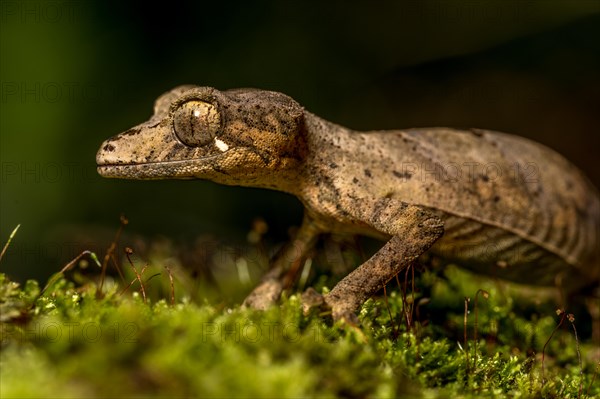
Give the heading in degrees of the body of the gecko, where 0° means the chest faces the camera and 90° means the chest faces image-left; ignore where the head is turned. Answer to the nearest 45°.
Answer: approximately 90°
